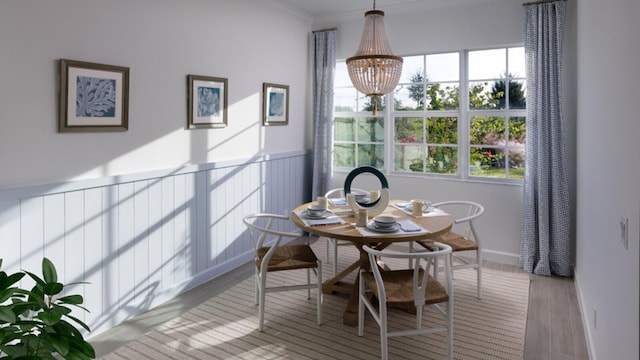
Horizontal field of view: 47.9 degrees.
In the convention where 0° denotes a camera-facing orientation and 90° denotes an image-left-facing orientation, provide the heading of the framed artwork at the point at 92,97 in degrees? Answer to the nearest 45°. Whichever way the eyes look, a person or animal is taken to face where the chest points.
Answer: approximately 315°

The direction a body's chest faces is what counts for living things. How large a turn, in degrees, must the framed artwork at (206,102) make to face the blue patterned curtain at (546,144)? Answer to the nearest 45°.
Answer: approximately 45° to its left

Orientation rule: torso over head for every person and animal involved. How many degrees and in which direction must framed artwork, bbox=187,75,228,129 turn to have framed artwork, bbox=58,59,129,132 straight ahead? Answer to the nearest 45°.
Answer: approximately 90° to its right

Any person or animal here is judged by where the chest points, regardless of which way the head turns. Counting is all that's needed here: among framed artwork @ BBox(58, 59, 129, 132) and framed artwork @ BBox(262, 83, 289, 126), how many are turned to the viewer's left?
0

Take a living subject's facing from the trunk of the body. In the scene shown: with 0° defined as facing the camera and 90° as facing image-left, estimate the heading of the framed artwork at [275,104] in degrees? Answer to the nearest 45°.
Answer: approximately 315°

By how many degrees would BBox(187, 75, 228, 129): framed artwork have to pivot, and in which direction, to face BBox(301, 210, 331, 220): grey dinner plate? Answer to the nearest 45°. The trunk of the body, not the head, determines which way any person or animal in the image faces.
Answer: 0° — it already faces it

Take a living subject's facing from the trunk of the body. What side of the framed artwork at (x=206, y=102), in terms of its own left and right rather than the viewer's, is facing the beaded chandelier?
front
